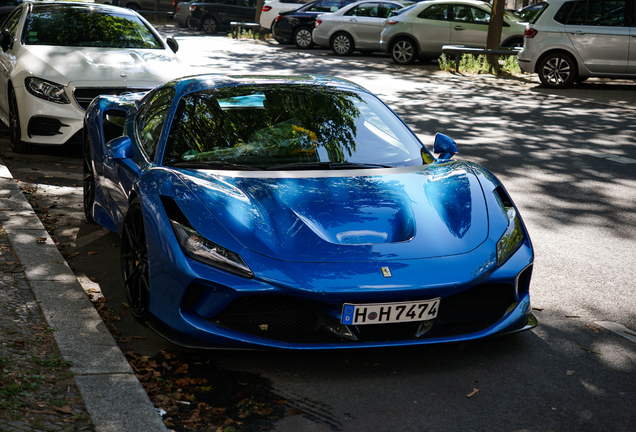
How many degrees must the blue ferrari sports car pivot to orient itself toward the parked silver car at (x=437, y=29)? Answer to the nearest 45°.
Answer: approximately 135° to its left

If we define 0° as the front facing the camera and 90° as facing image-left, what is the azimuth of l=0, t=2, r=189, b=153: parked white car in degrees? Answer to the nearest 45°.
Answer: approximately 315°

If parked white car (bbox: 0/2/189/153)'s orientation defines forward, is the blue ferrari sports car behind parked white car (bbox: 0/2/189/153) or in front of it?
in front

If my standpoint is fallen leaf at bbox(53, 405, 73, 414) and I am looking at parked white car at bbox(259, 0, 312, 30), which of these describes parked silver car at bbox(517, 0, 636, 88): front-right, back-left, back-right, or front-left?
front-right

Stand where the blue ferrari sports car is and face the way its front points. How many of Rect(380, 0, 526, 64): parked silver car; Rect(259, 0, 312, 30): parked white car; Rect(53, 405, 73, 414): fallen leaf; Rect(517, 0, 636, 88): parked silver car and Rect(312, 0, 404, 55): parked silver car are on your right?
1

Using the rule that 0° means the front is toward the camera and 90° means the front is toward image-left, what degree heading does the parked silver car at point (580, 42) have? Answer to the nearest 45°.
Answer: approximately 270°

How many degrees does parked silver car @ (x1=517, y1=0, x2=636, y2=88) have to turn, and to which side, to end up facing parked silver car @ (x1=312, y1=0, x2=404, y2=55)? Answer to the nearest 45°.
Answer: approximately 135° to its left

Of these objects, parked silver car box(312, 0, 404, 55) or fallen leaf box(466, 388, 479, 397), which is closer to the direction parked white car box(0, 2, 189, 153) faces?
the fallen leaf

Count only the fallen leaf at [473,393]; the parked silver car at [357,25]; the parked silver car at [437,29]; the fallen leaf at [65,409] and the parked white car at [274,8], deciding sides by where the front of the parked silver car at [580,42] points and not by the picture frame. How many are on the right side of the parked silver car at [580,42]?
2
